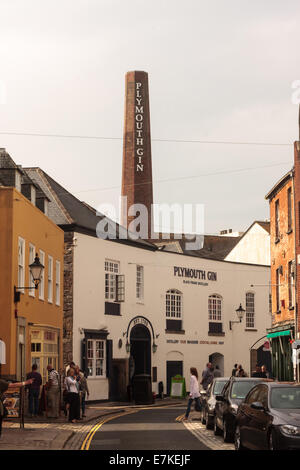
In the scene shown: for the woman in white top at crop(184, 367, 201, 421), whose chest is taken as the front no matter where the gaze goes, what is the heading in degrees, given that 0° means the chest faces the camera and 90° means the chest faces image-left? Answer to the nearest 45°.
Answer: approximately 90°

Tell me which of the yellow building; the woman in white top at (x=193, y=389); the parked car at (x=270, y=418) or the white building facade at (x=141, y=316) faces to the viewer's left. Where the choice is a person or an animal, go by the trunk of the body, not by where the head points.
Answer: the woman in white top

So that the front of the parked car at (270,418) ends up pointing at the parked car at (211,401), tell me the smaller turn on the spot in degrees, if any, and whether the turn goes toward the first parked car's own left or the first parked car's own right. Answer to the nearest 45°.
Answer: approximately 135° to the first parked car's own left

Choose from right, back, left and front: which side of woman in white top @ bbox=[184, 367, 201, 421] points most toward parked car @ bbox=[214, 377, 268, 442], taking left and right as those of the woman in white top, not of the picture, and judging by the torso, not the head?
left

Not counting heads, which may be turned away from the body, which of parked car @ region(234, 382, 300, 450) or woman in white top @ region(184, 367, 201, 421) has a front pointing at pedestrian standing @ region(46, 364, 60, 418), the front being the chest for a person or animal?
the woman in white top

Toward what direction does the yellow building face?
to the viewer's right

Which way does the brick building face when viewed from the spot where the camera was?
facing to the left of the viewer

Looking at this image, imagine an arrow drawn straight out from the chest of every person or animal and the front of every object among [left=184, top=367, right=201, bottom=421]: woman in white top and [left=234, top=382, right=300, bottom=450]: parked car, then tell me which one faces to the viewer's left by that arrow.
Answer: the woman in white top
